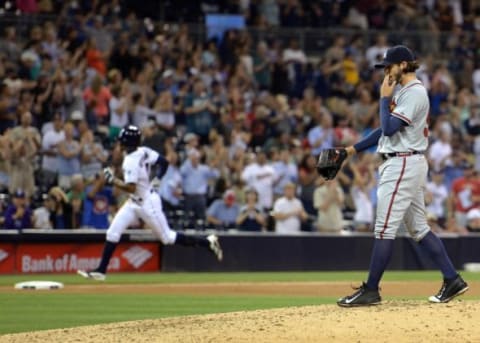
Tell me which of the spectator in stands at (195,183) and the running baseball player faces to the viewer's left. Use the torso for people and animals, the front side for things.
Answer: the running baseball player

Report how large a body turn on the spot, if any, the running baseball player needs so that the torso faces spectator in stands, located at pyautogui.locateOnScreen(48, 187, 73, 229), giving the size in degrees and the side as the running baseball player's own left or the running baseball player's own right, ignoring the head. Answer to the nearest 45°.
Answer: approximately 45° to the running baseball player's own right

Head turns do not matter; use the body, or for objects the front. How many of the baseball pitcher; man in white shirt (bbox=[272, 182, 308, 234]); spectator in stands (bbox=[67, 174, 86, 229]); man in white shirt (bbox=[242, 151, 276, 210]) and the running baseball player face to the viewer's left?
2

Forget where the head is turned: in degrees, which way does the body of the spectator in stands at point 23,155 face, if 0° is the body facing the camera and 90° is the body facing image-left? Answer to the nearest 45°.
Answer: approximately 0°

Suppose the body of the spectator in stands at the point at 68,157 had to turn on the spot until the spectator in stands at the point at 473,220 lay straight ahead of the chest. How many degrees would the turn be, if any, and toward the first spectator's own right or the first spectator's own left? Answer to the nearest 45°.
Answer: approximately 90° to the first spectator's own left

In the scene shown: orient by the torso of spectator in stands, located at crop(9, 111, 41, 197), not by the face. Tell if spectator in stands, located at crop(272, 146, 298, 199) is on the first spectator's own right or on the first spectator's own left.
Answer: on the first spectator's own left

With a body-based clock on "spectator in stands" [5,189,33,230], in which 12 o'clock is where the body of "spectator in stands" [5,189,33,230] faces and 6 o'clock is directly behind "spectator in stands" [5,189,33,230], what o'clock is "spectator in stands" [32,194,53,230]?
"spectator in stands" [32,194,53,230] is roughly at 8 o'clock from "spectator in stands" [5,189,33,230].

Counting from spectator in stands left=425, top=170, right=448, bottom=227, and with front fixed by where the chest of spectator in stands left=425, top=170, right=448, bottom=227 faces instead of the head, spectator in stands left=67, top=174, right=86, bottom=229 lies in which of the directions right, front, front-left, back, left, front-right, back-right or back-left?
front-right

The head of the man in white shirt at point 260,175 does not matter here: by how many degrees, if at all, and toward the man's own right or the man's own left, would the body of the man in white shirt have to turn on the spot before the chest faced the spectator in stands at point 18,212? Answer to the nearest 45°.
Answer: approximately 45° to the man's own right

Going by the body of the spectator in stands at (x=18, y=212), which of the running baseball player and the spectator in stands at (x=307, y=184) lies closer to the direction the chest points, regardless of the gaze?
the running baseball player

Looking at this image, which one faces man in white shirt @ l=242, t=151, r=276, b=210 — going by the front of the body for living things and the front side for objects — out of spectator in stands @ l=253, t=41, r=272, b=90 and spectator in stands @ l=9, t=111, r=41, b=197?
spectator in stands @ l=253, t=41, r=272, b=90
